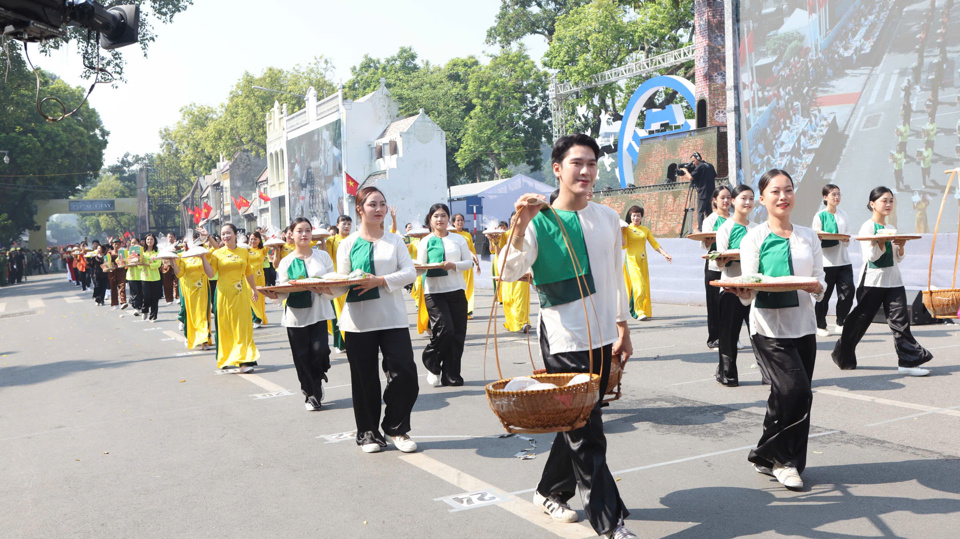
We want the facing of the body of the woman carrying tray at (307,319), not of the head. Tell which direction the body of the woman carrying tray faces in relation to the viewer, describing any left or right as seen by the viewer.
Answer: facing the viewer

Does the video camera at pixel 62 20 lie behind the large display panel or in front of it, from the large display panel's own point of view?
in front

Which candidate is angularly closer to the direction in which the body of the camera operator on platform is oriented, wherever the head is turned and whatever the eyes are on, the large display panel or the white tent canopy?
the white tent canopy

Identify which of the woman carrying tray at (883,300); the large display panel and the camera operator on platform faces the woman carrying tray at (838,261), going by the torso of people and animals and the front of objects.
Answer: the large display panel

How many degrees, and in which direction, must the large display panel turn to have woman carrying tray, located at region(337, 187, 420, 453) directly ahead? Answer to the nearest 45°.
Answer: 0° — it already faces them

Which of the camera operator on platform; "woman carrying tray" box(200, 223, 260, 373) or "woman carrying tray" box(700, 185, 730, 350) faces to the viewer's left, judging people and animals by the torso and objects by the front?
the camera operator on platform

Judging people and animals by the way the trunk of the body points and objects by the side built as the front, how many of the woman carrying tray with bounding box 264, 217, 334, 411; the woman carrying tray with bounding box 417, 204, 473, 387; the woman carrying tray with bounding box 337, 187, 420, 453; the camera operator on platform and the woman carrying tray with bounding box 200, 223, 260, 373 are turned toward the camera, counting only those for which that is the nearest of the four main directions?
4

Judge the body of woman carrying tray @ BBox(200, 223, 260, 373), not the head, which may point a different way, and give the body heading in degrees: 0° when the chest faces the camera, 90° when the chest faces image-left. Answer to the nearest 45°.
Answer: approximately 0°

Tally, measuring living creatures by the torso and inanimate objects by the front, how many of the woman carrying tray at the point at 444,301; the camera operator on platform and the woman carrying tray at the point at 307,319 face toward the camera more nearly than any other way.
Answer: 2

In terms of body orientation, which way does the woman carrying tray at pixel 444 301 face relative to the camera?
toward the camera

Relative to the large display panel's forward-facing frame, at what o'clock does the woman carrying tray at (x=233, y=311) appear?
The woman carrying tray is roughly at 1 o'clock from the large display panel.

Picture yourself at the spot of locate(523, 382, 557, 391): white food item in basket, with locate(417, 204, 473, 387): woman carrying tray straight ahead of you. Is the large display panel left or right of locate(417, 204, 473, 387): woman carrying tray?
right

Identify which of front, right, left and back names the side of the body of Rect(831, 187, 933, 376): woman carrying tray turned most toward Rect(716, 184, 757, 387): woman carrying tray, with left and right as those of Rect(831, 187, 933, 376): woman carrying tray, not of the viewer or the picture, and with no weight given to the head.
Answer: right

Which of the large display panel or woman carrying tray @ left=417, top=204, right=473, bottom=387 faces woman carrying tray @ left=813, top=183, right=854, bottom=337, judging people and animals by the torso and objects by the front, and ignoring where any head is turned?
the large display panel

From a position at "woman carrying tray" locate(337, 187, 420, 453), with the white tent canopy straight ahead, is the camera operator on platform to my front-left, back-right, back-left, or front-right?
front-right
